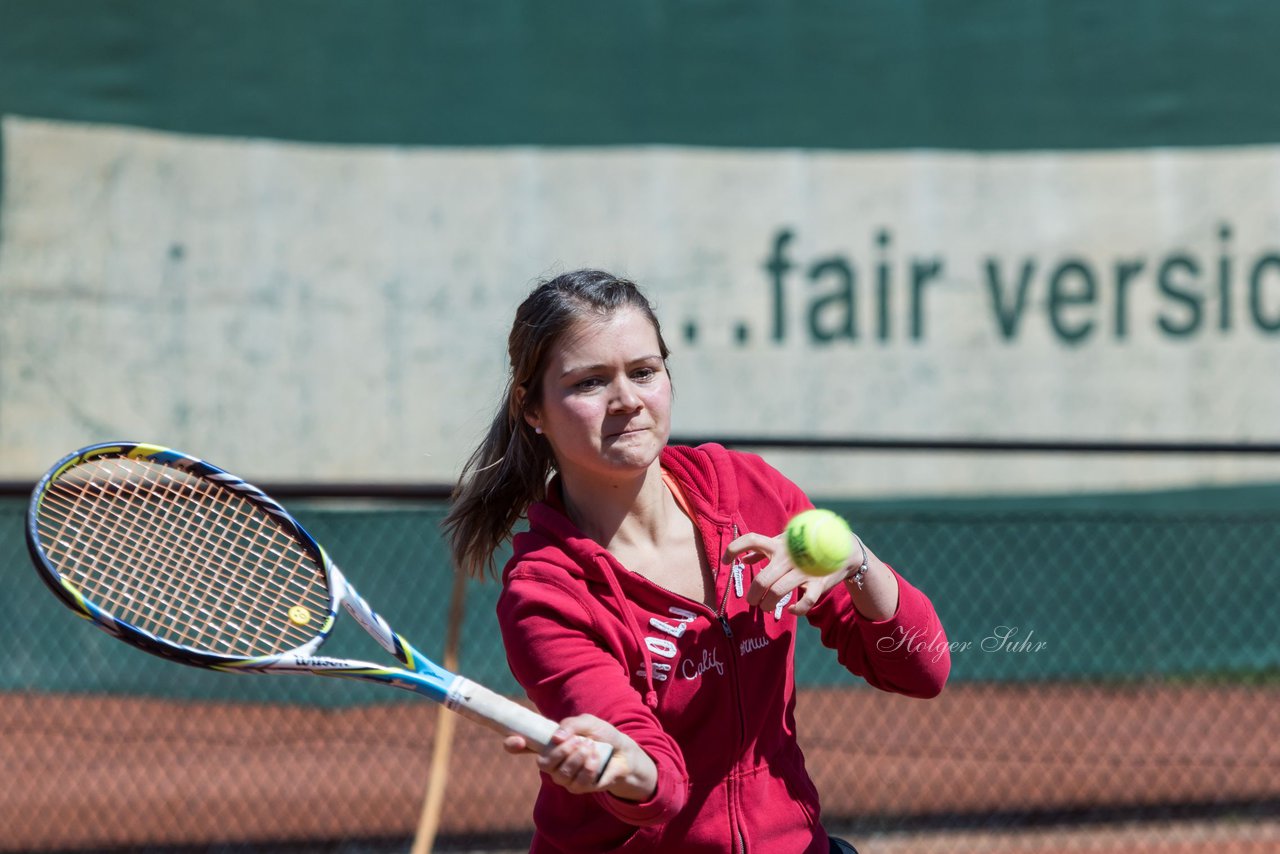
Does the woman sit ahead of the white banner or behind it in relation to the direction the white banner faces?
ahead

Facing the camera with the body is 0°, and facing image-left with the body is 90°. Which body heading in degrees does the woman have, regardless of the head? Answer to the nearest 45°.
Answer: approximately 315°

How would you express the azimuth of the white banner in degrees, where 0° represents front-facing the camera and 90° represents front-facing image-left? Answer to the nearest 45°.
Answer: approximately 0°
